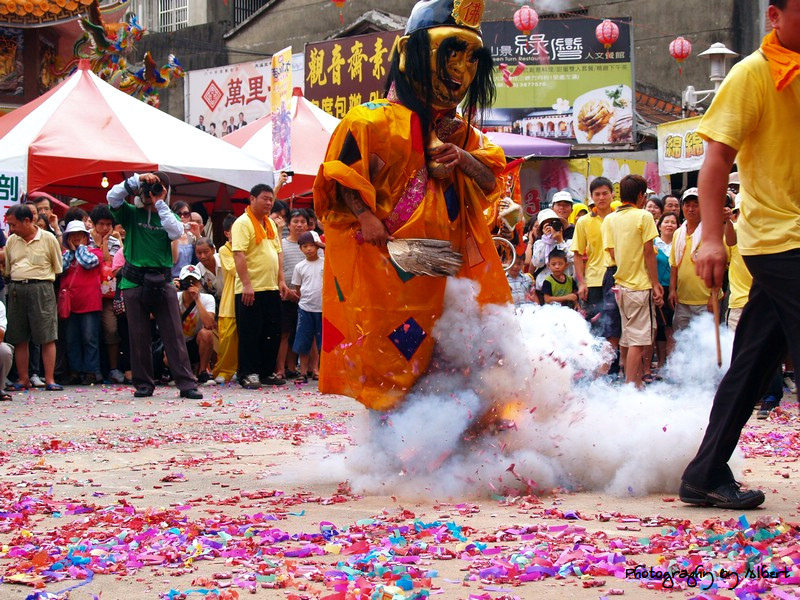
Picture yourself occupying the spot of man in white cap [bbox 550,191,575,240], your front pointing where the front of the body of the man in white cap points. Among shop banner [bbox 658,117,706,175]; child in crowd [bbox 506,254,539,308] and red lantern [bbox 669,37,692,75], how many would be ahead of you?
1

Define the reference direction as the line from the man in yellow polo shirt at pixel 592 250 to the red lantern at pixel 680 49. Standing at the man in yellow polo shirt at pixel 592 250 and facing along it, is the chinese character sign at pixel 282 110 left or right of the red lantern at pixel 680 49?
left

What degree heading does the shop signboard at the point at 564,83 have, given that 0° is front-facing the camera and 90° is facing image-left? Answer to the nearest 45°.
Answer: approximately 0°

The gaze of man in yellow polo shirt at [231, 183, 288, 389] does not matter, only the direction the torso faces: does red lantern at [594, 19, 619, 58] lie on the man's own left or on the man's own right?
on the man's own left

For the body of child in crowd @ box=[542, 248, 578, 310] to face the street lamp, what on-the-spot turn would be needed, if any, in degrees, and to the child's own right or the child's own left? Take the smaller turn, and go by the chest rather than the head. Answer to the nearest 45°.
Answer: approximately 180°

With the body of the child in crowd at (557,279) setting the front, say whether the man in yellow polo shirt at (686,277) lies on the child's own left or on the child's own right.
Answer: on the child's own left
